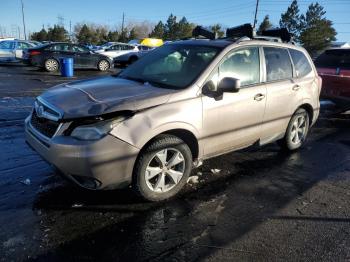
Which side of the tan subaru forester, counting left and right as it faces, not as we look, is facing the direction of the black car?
right

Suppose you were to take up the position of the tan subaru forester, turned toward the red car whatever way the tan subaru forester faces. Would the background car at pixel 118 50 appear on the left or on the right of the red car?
left

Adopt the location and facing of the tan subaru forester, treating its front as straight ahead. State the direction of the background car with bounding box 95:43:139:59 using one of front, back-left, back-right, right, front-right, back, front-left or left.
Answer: back-right

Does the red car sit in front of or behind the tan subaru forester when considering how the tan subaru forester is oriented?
behind

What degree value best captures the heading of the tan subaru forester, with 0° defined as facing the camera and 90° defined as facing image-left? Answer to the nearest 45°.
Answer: approximately 45°

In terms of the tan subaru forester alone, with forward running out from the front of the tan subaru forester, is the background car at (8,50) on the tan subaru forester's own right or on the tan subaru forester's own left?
on the tan subaru forester's own right
